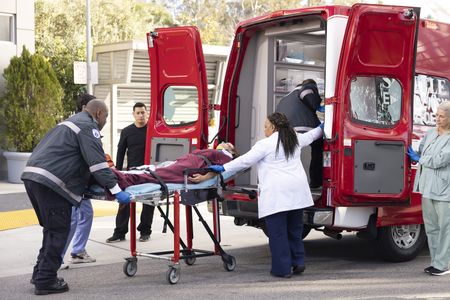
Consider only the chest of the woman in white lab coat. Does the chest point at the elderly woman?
no

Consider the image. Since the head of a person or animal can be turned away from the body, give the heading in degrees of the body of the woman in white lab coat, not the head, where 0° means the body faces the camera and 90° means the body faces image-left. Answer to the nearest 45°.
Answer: approximately 135°

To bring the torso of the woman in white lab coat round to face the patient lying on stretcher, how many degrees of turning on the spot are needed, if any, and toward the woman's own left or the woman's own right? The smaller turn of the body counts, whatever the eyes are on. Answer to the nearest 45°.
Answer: approximately 45° to the woman's own left

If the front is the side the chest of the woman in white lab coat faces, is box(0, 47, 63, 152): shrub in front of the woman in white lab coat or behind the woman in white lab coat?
in front

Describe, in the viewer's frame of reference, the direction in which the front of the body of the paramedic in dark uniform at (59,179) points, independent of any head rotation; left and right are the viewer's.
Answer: facing to the right of the viewer

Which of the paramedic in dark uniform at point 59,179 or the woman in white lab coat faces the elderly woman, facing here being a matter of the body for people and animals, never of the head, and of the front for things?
the paramedic in dark uniform

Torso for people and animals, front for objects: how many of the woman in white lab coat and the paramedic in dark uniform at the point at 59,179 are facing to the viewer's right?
1

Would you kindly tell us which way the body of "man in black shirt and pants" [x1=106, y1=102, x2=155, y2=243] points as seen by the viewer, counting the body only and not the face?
toward the camera

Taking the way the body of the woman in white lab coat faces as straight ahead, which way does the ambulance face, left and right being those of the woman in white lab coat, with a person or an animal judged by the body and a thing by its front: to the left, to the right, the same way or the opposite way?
to the right

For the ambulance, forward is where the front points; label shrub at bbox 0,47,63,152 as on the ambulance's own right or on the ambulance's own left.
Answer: on the ambulance's own left

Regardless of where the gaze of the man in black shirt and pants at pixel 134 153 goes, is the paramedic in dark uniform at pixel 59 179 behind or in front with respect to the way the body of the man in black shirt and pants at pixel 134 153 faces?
in front

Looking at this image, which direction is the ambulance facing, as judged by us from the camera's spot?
facing away from the viewer and to the right of the viewer

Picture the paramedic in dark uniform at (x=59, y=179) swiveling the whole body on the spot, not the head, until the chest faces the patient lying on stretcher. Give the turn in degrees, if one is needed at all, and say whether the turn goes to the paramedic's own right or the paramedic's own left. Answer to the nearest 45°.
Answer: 0° — they already face them

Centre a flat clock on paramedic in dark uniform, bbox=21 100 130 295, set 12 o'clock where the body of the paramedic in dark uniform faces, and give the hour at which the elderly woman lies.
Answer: The elderly woman is roughly at 12 o'clock from the paramedic in dark uniform.

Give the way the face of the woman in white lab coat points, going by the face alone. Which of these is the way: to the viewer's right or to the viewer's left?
to the viewer's left
